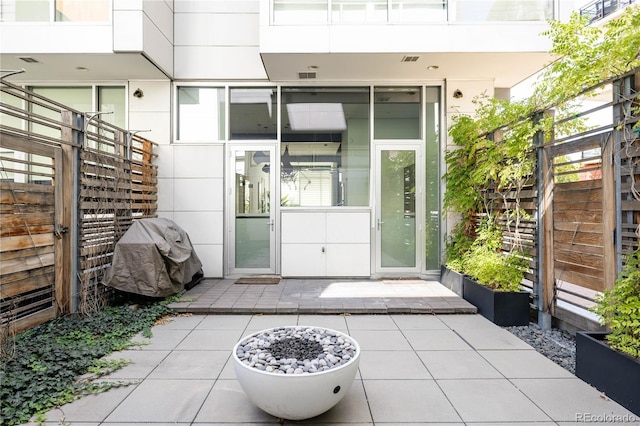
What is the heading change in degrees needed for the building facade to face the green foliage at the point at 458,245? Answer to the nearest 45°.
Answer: approximately 90° to its left

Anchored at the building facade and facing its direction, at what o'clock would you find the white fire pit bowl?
The white fire pit bowl is roughly at 12 o'clock from the building facade.

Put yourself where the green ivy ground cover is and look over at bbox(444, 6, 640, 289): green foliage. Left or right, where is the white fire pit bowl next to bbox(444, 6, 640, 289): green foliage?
right

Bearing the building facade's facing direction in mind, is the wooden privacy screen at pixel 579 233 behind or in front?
in front

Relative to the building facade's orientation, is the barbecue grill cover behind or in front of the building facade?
in front

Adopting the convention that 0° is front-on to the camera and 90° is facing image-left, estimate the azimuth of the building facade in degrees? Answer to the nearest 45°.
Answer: approximately 0°
